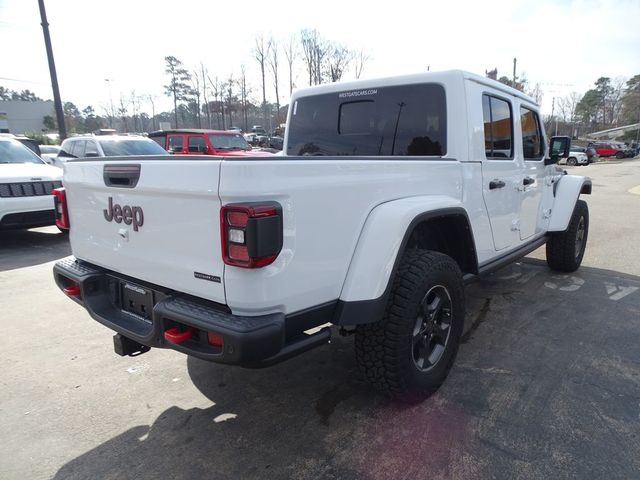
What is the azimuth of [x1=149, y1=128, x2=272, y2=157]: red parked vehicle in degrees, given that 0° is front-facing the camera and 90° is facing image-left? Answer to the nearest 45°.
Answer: approximately 315°

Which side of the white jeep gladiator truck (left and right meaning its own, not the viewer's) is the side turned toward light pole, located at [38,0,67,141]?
left

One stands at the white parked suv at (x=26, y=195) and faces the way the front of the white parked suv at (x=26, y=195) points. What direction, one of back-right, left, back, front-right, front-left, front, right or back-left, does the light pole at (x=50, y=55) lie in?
back-left

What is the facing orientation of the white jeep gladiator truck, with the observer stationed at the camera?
facing away from the viewer and to the right of the viewer

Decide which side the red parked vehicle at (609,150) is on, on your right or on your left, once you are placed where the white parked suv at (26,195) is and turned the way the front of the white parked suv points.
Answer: on your left

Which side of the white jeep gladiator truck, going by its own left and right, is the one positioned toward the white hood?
left

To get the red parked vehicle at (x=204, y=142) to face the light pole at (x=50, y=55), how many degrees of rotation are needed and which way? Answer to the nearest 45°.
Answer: approximately 135° to its right

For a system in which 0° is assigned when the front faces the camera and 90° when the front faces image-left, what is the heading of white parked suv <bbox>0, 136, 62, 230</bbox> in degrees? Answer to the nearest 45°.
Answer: approximately 315°
